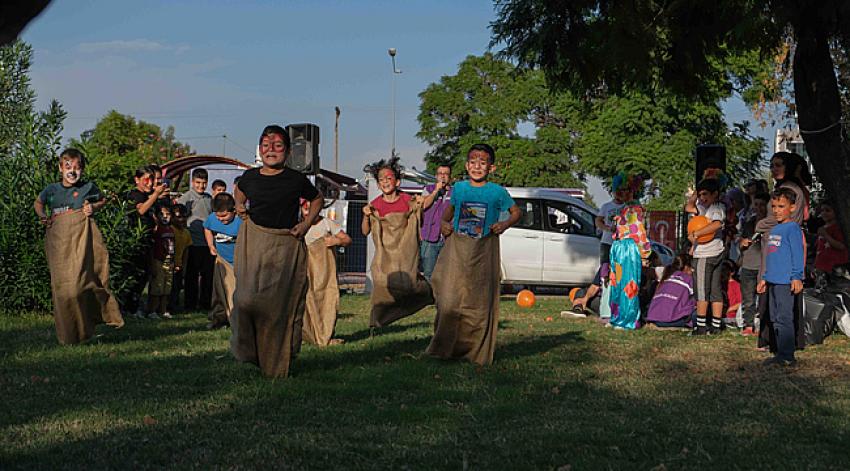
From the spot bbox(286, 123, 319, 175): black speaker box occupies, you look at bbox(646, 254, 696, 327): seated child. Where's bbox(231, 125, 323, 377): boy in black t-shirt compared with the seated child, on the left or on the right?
right

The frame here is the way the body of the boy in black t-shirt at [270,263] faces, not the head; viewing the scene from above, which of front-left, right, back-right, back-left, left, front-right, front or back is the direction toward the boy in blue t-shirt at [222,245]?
back

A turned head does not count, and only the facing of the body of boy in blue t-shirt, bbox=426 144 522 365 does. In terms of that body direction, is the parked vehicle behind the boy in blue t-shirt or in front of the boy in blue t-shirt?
behind

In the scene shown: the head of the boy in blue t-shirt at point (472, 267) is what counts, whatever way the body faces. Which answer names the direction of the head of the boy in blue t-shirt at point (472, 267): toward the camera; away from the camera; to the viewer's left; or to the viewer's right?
toward the camera

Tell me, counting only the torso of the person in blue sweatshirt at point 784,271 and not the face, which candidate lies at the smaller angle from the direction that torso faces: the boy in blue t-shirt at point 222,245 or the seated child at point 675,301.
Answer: the boy in blue t-shirt

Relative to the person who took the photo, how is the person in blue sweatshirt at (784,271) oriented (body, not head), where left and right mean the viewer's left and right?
facing the viewer and to the left of the viewer

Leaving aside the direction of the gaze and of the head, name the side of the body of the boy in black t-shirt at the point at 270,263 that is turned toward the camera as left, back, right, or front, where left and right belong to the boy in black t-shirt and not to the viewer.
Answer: front

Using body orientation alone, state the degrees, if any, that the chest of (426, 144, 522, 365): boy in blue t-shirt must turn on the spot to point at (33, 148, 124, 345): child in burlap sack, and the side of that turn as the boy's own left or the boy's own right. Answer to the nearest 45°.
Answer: approximately 90° to the boy's own right

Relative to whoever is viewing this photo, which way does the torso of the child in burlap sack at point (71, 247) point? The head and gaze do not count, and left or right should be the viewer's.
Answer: facing the viewer

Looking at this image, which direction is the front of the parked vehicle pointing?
to the viewer's right

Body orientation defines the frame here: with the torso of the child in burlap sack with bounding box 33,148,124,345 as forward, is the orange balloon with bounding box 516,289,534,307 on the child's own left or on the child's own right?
on the child's own left

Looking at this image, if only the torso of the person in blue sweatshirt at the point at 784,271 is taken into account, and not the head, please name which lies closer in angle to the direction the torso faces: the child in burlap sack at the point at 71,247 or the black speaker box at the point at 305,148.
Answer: the child in burlap sack
